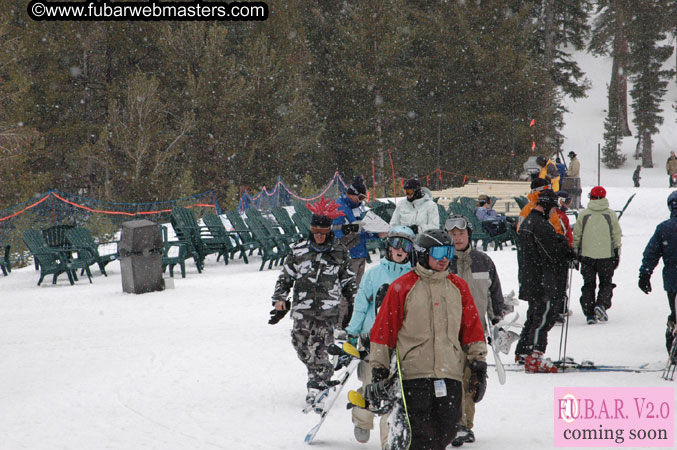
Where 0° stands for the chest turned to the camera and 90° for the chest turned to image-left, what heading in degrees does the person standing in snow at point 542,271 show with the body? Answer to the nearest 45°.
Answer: approximately 270°

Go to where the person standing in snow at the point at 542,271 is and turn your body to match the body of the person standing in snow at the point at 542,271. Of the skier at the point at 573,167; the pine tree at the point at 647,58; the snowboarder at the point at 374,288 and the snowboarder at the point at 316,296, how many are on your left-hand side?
2

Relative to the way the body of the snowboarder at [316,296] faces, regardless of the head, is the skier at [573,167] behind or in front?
behind

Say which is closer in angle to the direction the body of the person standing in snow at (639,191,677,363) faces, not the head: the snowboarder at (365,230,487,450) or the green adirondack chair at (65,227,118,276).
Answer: the green adirondack chair

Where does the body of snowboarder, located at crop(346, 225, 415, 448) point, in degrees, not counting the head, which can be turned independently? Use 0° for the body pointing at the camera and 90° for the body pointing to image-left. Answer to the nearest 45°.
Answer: approximately 0°

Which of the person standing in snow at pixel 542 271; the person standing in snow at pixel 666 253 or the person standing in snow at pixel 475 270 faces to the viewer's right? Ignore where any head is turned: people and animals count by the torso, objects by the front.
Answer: the person standing in snow at pixel 542 271

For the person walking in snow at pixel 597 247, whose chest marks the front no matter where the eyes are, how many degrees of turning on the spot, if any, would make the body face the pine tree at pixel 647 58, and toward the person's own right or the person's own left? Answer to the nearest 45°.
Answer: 0° — they already face it

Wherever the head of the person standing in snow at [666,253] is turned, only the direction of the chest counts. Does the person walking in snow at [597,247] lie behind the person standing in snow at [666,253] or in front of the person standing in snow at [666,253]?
in front

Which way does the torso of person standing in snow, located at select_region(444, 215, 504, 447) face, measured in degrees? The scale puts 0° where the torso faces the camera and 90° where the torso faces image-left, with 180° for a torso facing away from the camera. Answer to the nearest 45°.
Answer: approximately 45°

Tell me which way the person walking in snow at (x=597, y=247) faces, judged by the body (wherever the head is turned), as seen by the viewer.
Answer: away from the camera
